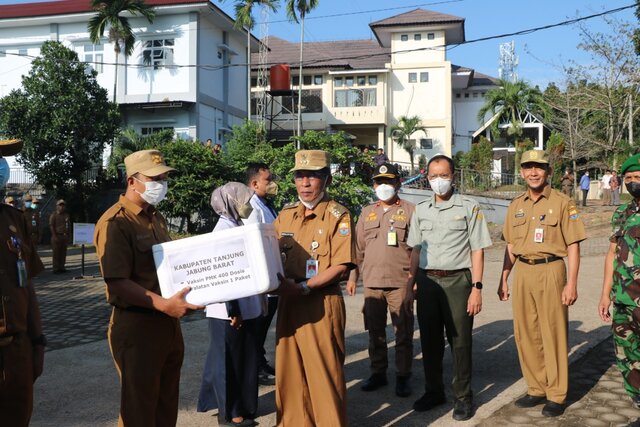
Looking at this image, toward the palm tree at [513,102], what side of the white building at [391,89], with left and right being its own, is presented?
left

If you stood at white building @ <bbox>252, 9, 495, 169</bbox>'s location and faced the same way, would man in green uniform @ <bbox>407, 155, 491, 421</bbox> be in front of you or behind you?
in front

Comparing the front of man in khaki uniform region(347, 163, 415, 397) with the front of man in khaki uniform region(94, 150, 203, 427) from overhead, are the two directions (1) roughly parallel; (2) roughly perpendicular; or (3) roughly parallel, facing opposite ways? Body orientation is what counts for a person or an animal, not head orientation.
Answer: roughly perpendicular

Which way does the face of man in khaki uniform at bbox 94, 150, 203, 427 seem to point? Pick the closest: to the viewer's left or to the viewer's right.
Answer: to the viewer's right

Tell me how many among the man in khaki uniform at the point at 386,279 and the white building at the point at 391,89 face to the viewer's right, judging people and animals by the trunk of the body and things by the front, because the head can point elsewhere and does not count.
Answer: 0

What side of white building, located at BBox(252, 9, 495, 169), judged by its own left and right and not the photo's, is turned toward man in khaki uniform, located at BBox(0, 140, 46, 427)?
front

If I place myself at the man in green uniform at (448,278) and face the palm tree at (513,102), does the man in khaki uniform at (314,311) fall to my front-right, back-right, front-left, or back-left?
back-left

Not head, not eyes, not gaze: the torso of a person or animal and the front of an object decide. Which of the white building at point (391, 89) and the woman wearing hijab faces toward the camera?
the white building

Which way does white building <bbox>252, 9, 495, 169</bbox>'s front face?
toward the camera

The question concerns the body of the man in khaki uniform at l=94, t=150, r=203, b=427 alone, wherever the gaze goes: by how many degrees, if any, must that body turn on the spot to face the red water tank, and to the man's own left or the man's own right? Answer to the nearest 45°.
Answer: approximately 135° to the man's own left

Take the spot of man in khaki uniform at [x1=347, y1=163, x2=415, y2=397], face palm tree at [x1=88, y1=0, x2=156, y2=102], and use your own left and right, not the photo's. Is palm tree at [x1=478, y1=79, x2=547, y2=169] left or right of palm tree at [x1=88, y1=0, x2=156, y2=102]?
right

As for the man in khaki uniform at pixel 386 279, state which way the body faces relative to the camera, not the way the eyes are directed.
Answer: toward the camera

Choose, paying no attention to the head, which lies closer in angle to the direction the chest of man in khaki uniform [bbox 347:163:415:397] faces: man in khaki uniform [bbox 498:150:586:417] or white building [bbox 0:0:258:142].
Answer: the man in khaki uniform

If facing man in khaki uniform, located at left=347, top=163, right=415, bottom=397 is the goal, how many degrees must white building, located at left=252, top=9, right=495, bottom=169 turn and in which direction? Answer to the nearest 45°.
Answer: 0° — it already faces them
